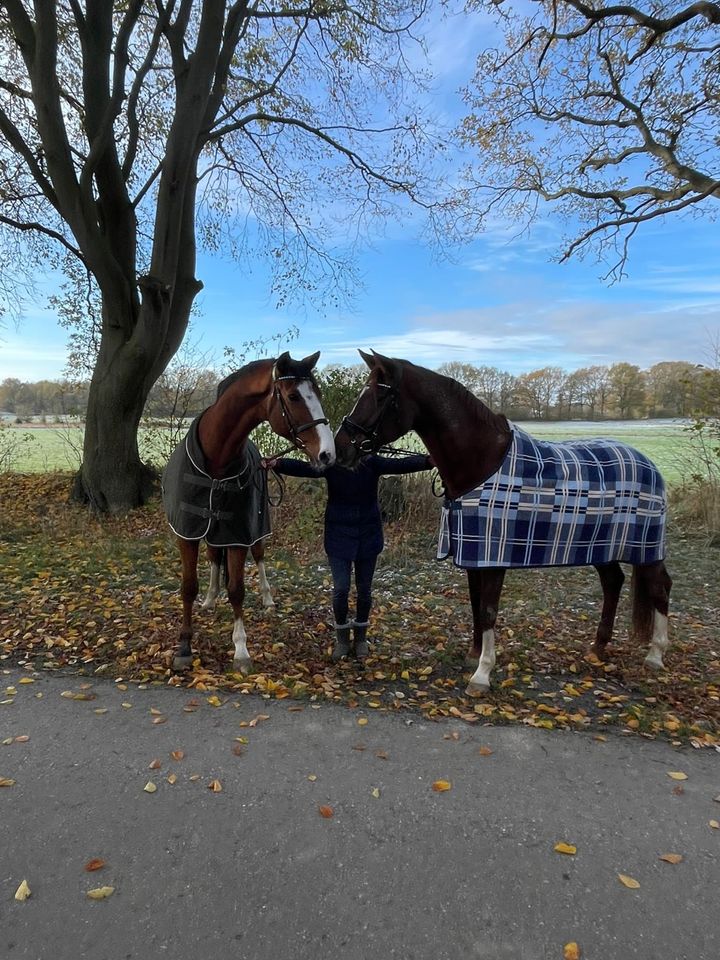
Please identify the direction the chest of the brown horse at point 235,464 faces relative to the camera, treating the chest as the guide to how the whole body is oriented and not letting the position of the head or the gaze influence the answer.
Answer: toward the camera

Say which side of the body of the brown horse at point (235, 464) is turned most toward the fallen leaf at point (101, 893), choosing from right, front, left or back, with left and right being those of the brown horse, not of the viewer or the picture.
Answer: front

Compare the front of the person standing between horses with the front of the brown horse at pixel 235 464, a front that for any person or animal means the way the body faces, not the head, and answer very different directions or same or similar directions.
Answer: same or similar directions

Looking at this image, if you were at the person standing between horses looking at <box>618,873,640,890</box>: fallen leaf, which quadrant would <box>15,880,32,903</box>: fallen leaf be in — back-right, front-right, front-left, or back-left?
front-right

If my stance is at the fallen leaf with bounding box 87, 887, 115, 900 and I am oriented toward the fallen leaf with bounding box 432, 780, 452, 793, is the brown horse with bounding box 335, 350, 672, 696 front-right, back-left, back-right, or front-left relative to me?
front-left

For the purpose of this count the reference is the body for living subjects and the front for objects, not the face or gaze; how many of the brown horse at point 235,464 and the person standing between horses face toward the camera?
2

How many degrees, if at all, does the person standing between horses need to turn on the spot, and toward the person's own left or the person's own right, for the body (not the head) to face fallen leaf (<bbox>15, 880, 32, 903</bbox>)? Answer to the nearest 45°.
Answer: approximately 45° to the person's own right

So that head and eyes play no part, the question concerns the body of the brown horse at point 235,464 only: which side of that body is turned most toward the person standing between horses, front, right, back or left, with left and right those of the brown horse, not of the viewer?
left

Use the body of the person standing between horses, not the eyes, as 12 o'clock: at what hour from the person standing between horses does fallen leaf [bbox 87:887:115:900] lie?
The fallen leaf is roughly at 1 o'clock from the person standing between horses.

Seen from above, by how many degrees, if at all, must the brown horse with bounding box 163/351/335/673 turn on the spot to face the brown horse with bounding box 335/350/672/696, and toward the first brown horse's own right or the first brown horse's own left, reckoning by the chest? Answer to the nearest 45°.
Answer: approximately 90° to the first brown horse's own left

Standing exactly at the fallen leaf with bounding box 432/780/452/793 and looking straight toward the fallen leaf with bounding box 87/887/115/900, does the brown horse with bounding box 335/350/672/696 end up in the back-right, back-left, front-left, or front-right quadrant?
back-right

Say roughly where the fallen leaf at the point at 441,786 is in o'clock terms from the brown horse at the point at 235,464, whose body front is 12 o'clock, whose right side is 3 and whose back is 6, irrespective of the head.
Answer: The fallen leaf is roughly at 11 o'clock from the brown horse.
